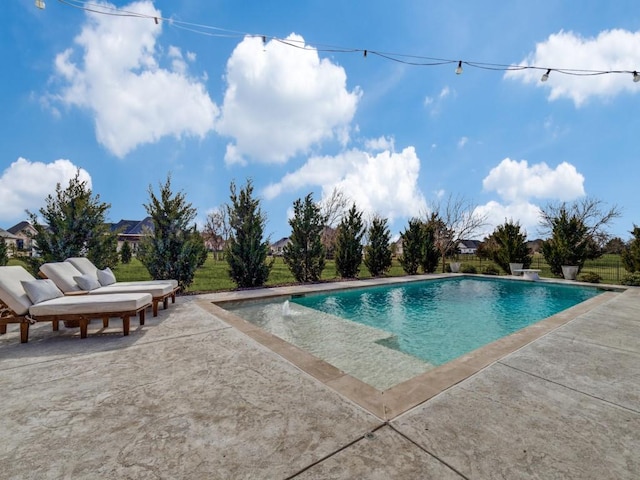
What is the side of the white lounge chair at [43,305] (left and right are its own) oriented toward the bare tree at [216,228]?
left

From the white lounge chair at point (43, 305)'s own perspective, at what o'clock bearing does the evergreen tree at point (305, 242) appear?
The evergreen tree is roughly at 11 o'clock from the white lounge chair.

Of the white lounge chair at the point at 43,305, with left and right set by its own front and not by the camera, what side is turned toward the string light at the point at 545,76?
front

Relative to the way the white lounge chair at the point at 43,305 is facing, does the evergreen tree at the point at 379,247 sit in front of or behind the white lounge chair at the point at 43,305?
in front

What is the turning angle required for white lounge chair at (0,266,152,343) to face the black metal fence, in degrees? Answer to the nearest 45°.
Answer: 0° — it already faces it

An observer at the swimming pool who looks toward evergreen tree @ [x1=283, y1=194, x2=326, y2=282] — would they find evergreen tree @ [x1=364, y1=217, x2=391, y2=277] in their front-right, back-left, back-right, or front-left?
front-right

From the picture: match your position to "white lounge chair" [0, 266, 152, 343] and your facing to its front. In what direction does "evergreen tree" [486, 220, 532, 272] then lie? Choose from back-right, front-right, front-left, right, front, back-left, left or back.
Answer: front

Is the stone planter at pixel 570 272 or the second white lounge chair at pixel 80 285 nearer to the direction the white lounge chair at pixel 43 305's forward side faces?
the stone planter

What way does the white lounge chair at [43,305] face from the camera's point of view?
to the viewer's right

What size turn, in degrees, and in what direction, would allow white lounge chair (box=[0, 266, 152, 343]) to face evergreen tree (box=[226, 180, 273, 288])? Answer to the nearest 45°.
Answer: approximately 45° to its left

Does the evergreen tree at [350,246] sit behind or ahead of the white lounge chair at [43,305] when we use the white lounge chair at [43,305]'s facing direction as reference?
ahead

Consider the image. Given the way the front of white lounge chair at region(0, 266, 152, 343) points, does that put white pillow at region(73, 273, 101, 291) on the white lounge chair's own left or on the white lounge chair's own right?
on the white lounge chair's own left

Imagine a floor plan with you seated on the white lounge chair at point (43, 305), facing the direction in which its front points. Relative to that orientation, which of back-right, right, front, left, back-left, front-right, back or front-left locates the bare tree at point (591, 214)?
front
